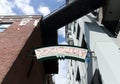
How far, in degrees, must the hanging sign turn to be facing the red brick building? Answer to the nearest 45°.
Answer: approximately 90° to its right

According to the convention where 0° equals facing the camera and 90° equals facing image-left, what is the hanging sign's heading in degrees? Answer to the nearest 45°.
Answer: approximately 0°
